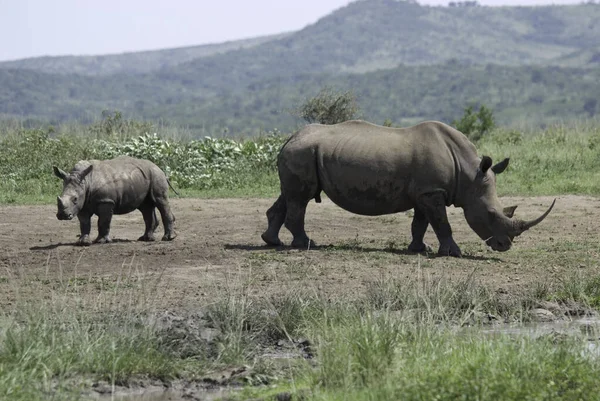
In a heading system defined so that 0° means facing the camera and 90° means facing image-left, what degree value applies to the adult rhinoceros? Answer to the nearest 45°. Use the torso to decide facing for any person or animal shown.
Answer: approximately 270°

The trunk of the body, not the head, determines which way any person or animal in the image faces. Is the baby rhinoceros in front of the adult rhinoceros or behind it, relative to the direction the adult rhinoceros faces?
behind

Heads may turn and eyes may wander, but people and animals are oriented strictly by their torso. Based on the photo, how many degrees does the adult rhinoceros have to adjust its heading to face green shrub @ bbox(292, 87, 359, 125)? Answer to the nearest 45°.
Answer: approximately 90° to its left
